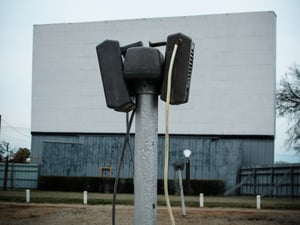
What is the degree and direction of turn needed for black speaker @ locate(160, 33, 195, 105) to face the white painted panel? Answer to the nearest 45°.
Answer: approximately 90° to its left

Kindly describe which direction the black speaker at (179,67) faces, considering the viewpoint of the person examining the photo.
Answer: facing to the right of the viewer
